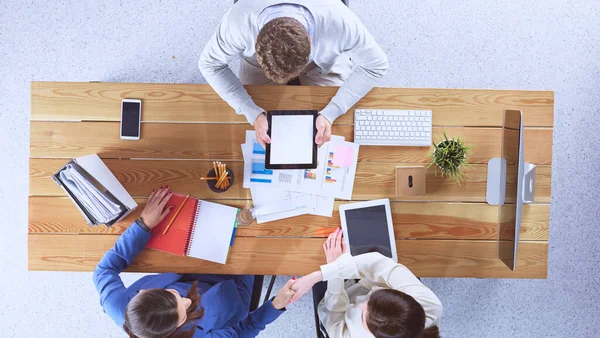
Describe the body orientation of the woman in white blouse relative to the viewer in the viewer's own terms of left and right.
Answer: facing away from the viewer and to the left of the viewer

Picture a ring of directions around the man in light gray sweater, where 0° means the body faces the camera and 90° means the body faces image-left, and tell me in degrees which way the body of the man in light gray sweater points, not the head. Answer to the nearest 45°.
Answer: approximately 0°

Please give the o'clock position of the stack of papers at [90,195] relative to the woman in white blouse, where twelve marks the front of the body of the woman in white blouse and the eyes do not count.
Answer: The stack of papers is roughly at 10 o'clock from the woman in white blouse.

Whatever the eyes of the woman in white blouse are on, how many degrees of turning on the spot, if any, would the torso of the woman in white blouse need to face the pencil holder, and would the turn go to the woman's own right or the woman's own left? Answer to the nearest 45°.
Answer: approximately 45° to the woman's own left

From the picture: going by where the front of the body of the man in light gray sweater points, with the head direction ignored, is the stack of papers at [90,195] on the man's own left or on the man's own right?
on the man's own right

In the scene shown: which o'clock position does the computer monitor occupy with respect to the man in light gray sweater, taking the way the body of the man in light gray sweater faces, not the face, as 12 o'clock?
The computer monitor is roughly at 9 o'clock from the man in light gray sweater.
